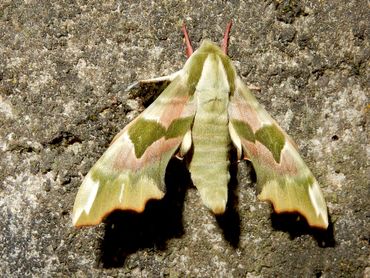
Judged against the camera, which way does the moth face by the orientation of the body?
away from the camera
